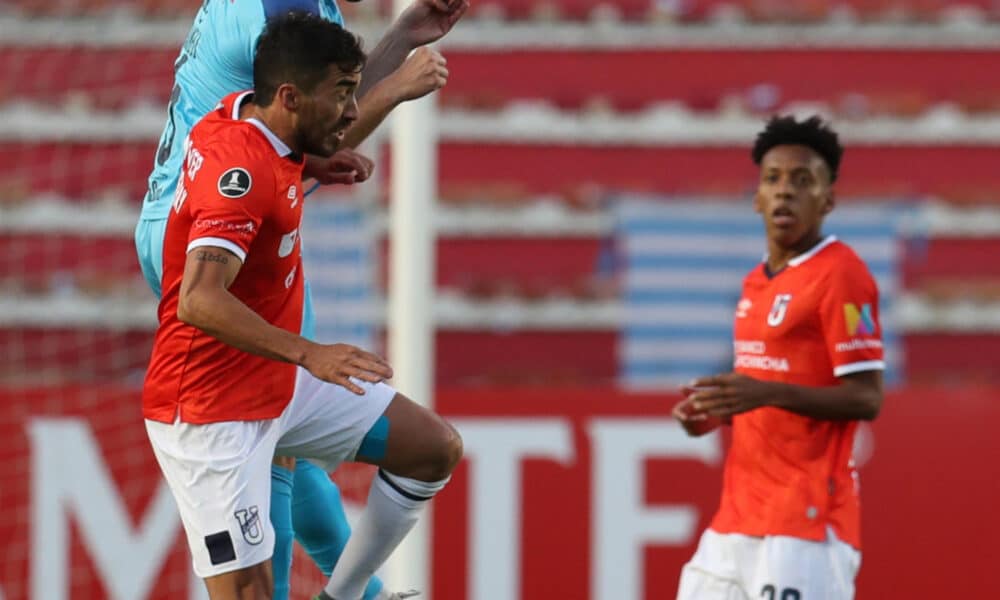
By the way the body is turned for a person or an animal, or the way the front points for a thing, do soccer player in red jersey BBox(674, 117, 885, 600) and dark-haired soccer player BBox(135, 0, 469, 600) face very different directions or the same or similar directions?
very different directions

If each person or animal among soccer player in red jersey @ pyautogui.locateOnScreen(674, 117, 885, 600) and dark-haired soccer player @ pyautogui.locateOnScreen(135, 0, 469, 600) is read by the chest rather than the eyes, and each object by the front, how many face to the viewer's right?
1

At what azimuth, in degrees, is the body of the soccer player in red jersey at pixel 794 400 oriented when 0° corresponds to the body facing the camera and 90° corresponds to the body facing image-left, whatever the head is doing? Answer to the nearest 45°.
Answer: approximately 45°

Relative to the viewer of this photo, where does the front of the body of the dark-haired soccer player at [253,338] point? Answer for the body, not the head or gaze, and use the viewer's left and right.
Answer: facing to the right of the viewer
